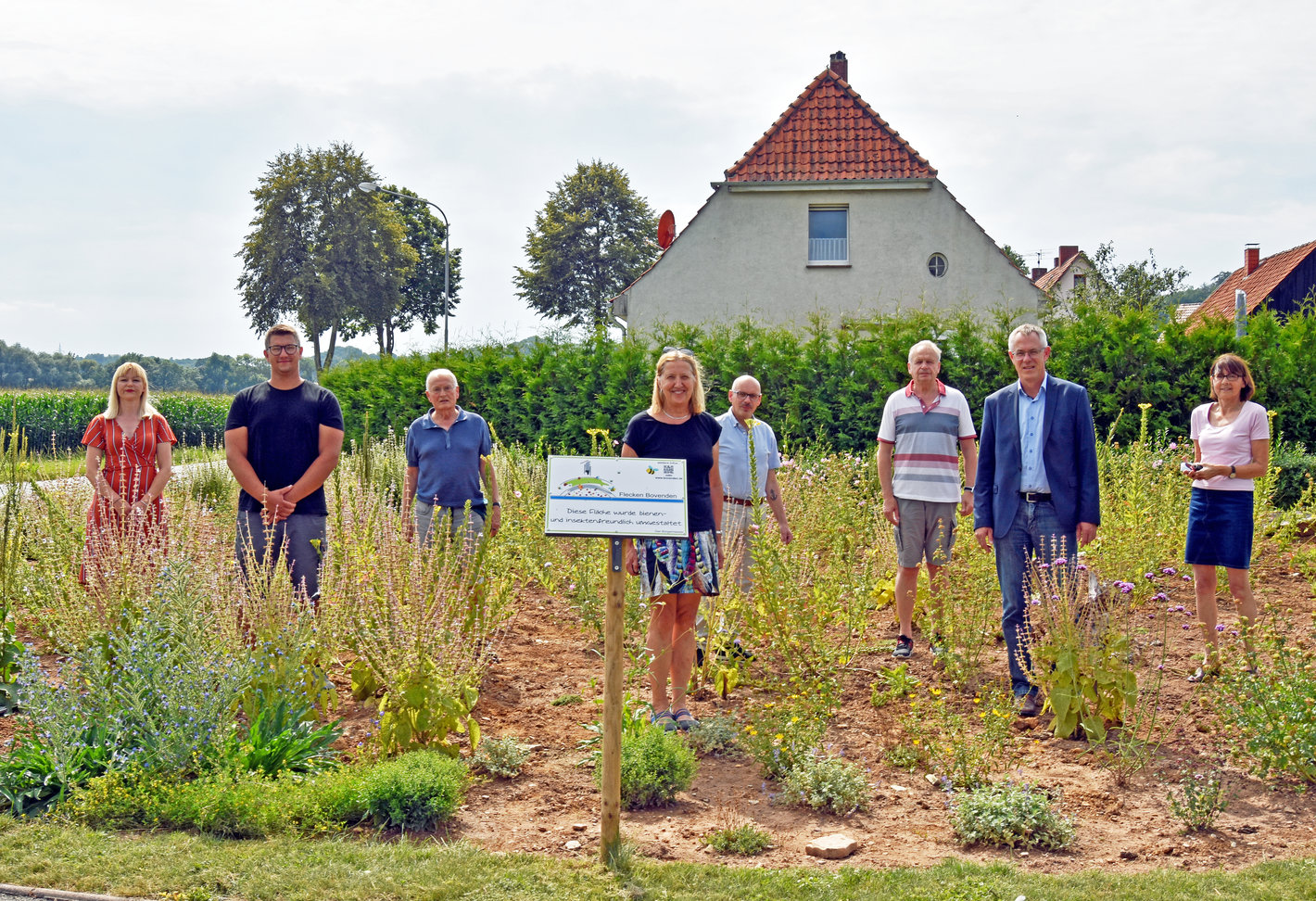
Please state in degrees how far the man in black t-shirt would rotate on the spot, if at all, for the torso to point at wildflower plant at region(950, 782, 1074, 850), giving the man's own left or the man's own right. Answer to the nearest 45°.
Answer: approximately 45° to the man's own left

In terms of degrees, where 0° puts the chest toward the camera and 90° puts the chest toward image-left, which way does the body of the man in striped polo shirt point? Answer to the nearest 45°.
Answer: approximately 0°

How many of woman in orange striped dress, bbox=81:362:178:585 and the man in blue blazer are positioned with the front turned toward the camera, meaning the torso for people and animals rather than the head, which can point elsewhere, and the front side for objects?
2

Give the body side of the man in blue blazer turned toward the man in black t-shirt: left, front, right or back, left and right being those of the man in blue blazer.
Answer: right

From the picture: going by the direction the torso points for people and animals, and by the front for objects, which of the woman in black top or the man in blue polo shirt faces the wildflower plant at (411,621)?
the man in blue polo shirt
